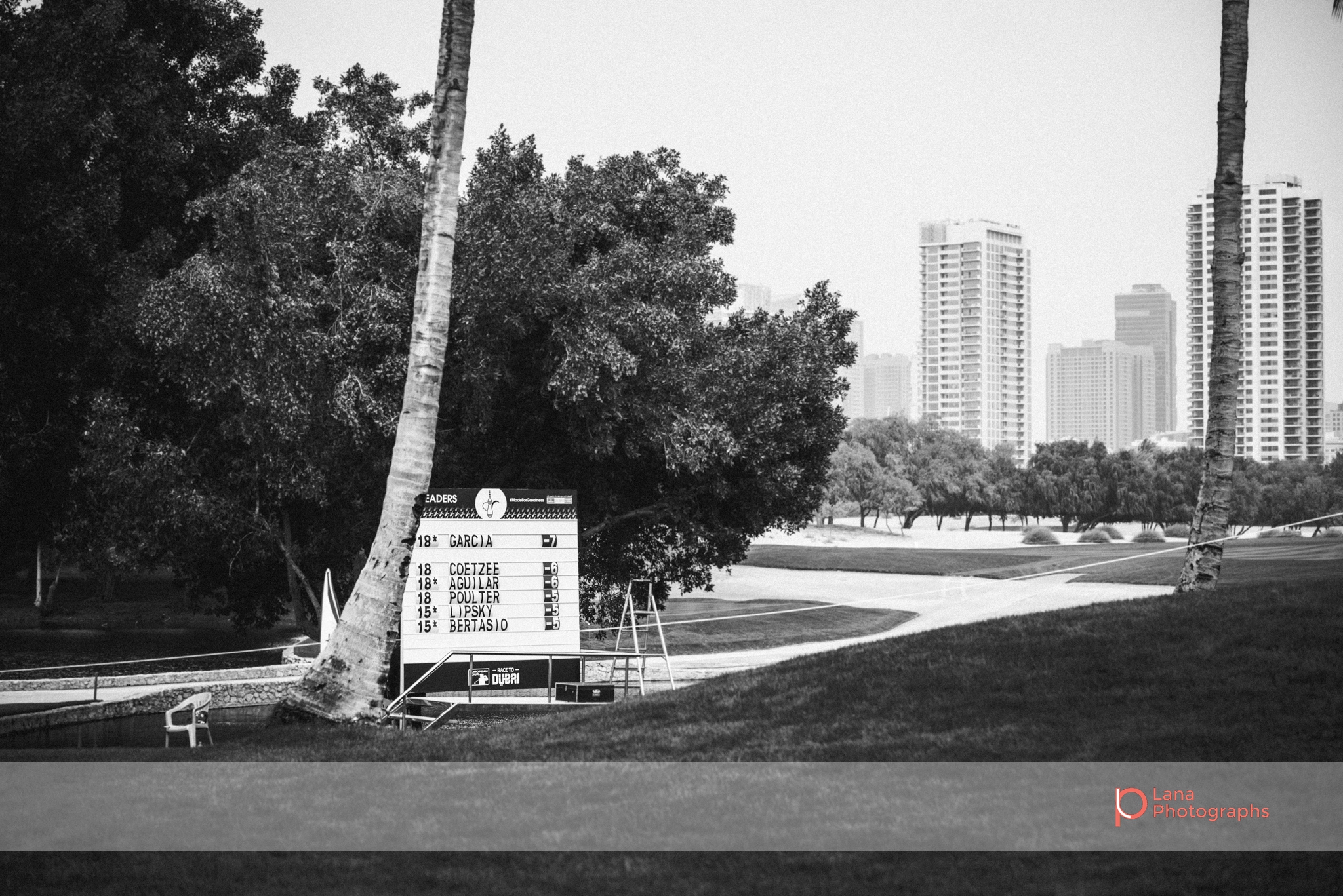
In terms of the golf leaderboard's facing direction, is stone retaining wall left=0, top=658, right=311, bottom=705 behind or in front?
behind

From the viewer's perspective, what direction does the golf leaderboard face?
toward the camera

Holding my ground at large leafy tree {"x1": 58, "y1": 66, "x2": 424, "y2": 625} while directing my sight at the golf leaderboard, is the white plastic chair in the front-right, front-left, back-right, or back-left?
front-right

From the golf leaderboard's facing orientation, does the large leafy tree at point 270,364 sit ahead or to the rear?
to the rear

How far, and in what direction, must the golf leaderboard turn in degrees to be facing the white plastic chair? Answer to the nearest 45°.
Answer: approximately 45° to its right

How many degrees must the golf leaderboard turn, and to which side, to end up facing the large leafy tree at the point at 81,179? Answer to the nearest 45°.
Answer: approximately 135° to its right
